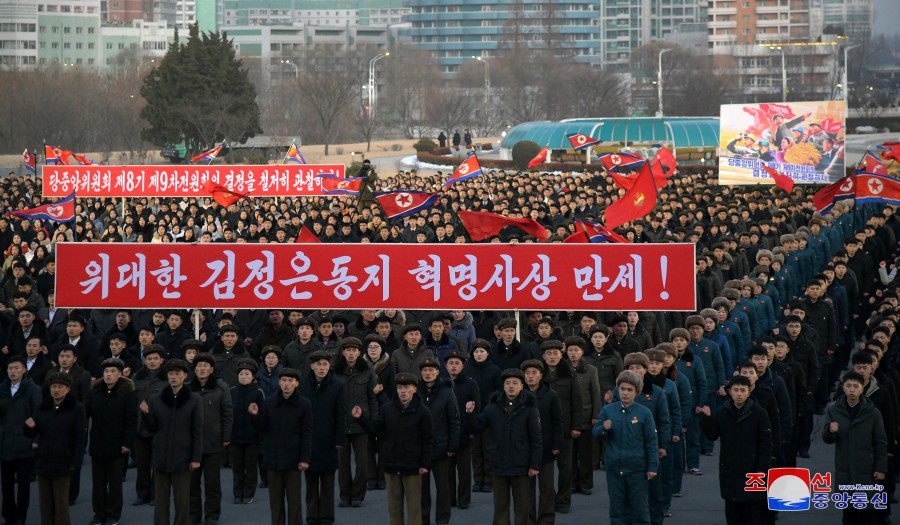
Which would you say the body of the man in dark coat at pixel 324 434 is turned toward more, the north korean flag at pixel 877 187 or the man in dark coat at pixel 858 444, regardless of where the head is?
the man in dark coat

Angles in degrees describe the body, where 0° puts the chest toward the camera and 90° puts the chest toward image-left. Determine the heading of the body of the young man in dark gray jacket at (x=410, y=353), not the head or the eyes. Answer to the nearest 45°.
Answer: approximately 0°

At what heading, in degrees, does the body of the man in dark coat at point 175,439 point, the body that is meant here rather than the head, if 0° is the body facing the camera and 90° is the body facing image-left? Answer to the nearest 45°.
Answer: approximately 0°

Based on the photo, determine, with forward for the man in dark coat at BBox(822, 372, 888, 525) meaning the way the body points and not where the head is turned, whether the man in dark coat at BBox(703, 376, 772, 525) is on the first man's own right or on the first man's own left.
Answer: on the first man's own right

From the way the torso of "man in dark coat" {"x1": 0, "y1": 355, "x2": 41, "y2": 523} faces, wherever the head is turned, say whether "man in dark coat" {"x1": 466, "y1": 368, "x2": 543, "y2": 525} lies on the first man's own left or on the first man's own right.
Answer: on the first man's own left

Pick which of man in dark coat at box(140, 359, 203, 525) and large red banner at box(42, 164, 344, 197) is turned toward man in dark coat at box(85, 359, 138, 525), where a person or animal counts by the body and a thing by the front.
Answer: the large red banner

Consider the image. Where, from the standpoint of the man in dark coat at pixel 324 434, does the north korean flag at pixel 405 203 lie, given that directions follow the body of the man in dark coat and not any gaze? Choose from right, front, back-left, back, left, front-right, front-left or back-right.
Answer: back

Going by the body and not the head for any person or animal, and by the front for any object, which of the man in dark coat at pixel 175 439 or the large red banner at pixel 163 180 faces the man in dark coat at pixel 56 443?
the large red banner
